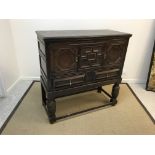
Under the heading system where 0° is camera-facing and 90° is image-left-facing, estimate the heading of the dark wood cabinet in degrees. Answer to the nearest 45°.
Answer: approximately 315°
